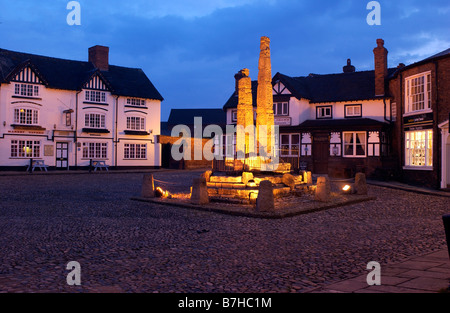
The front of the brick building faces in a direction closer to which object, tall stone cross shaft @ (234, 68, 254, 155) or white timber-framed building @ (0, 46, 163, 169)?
the tall stone cross shaft

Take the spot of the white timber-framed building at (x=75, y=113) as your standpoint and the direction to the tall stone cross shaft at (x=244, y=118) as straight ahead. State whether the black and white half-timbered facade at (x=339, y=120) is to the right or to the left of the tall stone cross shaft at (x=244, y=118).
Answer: left

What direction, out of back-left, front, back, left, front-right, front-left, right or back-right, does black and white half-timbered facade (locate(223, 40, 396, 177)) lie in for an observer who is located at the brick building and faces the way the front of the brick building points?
right

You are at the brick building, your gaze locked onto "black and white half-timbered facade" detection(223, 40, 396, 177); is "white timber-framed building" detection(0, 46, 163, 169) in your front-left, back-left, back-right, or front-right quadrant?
front-left

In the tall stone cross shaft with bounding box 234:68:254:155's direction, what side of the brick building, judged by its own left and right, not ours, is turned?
front

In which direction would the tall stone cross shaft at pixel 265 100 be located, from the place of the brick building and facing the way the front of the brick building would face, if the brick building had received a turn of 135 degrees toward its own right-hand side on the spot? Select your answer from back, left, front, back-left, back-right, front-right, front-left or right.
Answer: back-left

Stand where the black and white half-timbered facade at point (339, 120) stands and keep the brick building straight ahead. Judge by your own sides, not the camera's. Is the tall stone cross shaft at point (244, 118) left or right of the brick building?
right

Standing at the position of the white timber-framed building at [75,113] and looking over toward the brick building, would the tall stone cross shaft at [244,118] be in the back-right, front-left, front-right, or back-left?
front-right

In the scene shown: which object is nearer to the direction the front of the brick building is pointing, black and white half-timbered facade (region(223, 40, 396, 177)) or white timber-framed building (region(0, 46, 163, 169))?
the white timber-framed building

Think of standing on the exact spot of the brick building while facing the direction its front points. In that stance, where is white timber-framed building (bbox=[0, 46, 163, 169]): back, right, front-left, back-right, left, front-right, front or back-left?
front-right

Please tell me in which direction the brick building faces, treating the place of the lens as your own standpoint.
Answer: facing the viewer and to the left of the viewer
